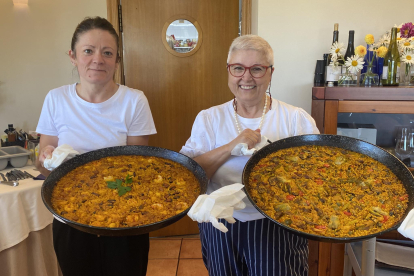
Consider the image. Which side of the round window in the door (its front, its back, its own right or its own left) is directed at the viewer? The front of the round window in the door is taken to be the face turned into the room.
front

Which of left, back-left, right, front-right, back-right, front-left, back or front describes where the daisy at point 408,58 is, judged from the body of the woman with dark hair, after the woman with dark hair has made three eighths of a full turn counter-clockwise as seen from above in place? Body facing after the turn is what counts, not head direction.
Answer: front-right

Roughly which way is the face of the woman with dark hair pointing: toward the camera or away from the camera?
toward the camera

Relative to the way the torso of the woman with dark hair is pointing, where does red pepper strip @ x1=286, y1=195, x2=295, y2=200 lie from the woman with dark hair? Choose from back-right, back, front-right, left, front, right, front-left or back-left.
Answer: front-left

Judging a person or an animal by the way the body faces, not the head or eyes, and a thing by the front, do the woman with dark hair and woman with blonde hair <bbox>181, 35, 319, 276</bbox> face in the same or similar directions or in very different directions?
same or similar directions

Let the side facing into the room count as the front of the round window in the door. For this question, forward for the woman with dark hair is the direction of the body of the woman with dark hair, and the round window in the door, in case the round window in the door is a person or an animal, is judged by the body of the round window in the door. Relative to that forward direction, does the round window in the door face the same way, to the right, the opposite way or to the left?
the same way

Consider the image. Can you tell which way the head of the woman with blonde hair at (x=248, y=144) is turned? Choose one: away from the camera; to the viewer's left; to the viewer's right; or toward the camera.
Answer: toward the camera

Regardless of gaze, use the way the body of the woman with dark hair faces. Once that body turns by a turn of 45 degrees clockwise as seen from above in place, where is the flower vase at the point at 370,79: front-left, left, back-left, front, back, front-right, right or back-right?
back-left

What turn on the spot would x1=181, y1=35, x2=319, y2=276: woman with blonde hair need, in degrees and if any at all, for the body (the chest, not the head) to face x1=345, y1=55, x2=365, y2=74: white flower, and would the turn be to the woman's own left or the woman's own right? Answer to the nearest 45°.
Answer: approximately 135° to the woman's own left

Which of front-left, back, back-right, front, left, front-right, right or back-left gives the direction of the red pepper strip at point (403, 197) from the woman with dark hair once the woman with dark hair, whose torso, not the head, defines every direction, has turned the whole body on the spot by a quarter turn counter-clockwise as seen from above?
front-right

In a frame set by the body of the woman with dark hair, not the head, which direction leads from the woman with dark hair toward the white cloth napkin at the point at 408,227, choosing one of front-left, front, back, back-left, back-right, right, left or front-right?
front-left

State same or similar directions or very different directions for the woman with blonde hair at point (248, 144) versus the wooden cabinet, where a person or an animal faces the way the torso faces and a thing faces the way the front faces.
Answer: same or similar directions

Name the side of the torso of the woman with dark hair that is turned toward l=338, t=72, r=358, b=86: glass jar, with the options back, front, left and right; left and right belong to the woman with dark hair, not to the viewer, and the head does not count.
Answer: left

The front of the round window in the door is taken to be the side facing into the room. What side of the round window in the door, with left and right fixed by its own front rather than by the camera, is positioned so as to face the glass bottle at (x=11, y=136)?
right

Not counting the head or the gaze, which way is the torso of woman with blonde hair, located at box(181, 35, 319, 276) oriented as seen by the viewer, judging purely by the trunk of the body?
toward the camera

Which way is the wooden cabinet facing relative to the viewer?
toward the camera

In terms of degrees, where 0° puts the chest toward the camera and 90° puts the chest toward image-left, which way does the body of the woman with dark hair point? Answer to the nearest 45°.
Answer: approximately 0°
